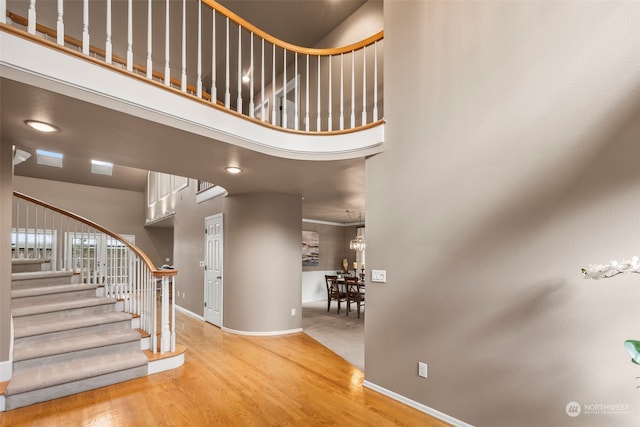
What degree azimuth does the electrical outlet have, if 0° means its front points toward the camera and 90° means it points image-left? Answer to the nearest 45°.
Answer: approximately 45°

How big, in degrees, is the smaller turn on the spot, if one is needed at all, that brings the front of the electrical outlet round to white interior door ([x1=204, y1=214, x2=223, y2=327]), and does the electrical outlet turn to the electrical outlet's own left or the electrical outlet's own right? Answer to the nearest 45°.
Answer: approximately 90° to the electrical outlet's own right

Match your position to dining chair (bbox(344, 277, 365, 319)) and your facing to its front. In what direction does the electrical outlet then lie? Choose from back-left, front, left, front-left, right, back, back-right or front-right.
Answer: back-right

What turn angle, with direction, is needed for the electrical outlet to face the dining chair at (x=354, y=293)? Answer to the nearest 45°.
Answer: approximately 135° to its right

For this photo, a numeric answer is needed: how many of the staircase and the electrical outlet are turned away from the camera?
0

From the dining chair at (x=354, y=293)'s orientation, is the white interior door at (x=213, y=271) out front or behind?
behind

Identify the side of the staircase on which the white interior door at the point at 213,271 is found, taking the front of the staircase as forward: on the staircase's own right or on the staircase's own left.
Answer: on the staircase's own left

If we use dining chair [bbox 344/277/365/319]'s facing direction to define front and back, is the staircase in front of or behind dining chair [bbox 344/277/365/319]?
behind

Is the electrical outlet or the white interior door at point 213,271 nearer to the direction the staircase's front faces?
the electrical outlet

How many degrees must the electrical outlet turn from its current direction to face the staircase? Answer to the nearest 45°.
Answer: approximately 45° to its right

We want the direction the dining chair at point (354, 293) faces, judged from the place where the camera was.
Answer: facing away from the viewer and to the right of the viewer

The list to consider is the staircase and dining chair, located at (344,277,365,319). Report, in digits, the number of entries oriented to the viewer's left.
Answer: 0
